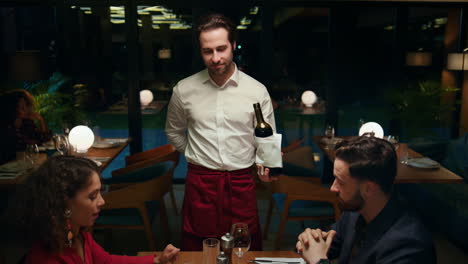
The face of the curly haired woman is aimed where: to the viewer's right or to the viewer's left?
to the viewer's right

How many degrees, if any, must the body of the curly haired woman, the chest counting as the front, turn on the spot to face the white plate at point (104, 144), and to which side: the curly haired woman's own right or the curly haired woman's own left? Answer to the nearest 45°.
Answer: approximately 90° to the curly haired woman's own left

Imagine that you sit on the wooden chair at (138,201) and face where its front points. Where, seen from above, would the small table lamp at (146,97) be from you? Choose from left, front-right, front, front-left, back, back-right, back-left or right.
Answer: front-right

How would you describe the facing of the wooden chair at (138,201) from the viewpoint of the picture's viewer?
facing away from the viewer and to the left of the viewer

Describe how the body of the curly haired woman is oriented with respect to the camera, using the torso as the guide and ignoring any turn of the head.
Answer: to the viewer's right

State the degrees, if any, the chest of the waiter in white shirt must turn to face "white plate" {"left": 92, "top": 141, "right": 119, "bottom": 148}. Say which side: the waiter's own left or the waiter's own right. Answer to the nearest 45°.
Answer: approximately 135° to the waiter's own right

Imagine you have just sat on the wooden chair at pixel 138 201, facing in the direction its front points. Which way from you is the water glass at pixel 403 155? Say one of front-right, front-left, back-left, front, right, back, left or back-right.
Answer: back-right

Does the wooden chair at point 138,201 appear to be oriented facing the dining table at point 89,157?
yes

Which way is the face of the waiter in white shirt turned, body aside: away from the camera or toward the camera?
toward the camera

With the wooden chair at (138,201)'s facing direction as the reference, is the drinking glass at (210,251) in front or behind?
behind

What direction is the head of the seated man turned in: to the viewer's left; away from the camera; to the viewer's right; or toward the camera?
to the viewer's left

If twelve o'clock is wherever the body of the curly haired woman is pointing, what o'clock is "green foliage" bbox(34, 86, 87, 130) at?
The green foliage is roughly at 9 o'clock from the curly haired woman.

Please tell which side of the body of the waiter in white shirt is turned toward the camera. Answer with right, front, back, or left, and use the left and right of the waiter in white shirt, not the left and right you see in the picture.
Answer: front

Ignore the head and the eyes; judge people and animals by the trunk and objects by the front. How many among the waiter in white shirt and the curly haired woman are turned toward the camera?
1

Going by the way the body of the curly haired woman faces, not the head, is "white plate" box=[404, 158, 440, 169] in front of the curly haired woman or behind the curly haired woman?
in front

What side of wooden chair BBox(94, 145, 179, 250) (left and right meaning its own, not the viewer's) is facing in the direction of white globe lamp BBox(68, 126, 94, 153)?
front

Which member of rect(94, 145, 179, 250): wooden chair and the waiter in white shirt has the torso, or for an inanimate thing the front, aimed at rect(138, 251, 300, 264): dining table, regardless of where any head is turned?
the waiter in white shirt

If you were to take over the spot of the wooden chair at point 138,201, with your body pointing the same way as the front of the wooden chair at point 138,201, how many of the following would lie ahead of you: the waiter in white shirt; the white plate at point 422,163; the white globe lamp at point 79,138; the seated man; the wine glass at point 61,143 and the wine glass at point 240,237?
2

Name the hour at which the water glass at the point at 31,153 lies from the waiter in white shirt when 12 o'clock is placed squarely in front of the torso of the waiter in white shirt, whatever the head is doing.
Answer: The water glass is roughly at 4 o'clock from the waiter in white shirt.
